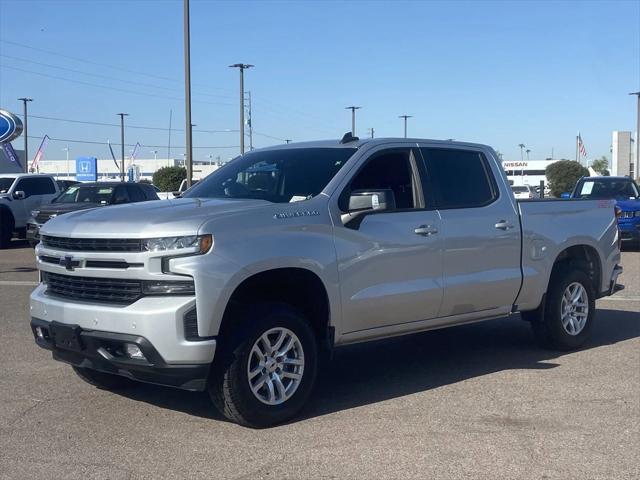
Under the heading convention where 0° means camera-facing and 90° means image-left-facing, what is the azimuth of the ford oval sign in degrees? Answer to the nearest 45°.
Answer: approximately 0°

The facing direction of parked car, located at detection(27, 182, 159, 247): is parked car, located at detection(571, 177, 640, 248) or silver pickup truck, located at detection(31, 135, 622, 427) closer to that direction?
the silver pickup truck

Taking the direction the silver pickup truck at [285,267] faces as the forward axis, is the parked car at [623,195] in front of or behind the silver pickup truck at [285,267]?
behind

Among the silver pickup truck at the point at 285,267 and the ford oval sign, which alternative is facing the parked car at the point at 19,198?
the ford oval sign

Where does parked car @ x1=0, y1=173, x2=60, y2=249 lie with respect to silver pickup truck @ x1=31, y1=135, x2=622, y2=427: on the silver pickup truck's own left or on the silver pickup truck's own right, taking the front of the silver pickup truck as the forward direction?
on the silver pickup truck's own right

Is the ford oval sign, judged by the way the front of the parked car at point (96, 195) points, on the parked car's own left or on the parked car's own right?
on the parked car's own right

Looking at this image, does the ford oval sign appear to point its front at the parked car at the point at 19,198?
yes
